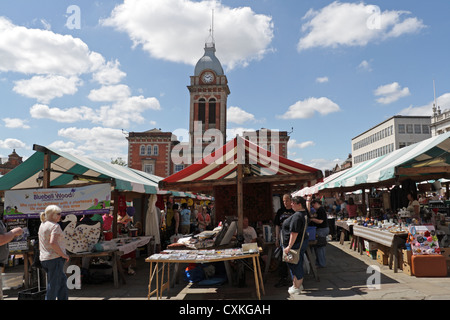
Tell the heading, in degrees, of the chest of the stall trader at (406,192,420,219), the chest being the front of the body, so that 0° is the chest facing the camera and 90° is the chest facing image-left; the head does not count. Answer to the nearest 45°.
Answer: approximately 90°

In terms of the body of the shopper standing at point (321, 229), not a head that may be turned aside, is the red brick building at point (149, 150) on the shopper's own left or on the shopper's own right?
on the shopper's own right

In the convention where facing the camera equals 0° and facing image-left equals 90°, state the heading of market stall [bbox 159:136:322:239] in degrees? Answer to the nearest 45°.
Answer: approximately 0°
